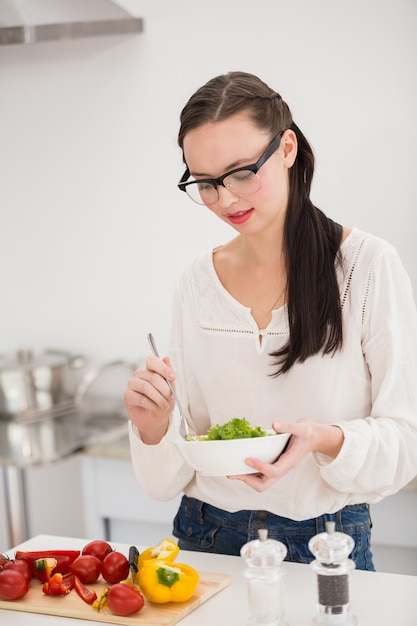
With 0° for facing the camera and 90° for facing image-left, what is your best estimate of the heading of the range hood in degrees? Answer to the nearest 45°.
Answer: approximately 0°

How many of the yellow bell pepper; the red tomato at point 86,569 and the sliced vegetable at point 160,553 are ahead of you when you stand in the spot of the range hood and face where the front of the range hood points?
3

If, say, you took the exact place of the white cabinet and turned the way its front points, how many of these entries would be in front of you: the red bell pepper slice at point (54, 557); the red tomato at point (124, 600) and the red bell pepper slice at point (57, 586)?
3

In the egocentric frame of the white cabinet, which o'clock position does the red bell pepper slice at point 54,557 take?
The red bell pepper slice is roughly at 12 o'clock from the white cabinet.

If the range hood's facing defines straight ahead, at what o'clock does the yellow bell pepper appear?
The yellow bell pepper is roughly at 12 o'clock from the range hood.

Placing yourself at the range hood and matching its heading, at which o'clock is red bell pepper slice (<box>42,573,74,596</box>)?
The red bell pepper slice is roughly at 12 o'clock from the range hood.

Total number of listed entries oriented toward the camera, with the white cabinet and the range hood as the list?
2

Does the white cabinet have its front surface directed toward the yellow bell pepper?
yes

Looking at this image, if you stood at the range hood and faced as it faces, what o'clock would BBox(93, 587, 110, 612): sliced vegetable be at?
The sliced vegetable is roughly at 12 o'clock from the range hood.

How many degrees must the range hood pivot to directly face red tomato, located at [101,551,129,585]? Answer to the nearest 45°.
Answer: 0° — it already faces it
